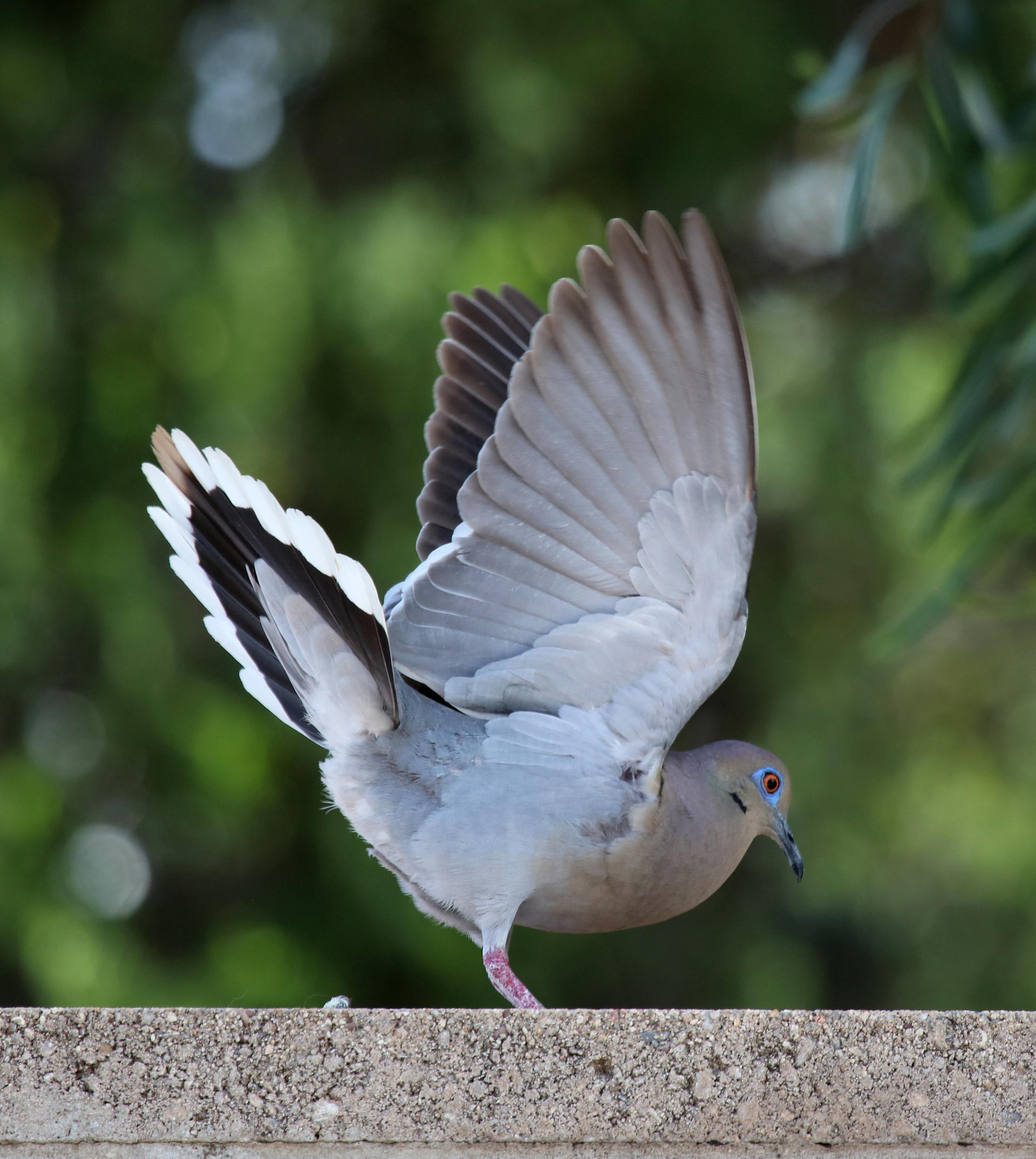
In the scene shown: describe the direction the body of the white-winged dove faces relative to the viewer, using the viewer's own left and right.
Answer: facing to the right of the viewer
